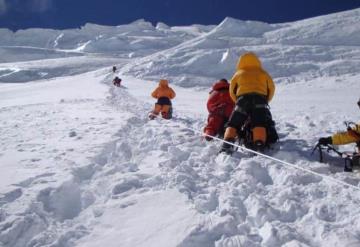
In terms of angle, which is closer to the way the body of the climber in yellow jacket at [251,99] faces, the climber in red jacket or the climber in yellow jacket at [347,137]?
the climber in red jacket

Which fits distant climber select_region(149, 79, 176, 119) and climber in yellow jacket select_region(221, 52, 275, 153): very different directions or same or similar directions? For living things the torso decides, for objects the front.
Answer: same or similar directions

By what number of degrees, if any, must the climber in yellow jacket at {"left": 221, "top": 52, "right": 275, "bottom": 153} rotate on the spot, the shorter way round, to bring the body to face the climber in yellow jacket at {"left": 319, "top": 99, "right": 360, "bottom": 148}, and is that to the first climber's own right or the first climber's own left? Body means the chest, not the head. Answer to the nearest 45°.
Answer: approximately 135° to the first climber's own right

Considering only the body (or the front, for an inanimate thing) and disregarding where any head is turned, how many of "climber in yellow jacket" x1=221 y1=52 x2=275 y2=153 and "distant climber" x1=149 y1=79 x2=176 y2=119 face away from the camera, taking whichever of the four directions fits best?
2

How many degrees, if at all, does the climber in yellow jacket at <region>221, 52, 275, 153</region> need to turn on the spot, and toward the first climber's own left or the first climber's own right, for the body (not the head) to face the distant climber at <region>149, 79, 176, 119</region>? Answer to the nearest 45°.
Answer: approximately 45° to the first climber's own left

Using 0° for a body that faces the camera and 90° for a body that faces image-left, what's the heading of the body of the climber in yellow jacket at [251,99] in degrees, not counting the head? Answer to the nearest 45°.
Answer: approximately 180°

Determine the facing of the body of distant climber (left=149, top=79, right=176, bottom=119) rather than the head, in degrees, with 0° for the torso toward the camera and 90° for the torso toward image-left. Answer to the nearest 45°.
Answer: approximately 180°

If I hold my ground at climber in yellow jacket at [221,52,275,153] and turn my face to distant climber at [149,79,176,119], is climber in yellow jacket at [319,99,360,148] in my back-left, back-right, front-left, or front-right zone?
back-right

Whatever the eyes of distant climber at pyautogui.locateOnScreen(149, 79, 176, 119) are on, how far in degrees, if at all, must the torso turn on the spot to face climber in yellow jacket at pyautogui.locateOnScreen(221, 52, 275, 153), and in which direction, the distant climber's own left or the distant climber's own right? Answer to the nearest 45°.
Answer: approximately 180°

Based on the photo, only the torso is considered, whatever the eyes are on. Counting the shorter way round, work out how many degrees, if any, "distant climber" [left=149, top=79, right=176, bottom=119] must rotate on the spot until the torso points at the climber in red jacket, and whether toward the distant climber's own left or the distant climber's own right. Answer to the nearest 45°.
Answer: approximately 180°
